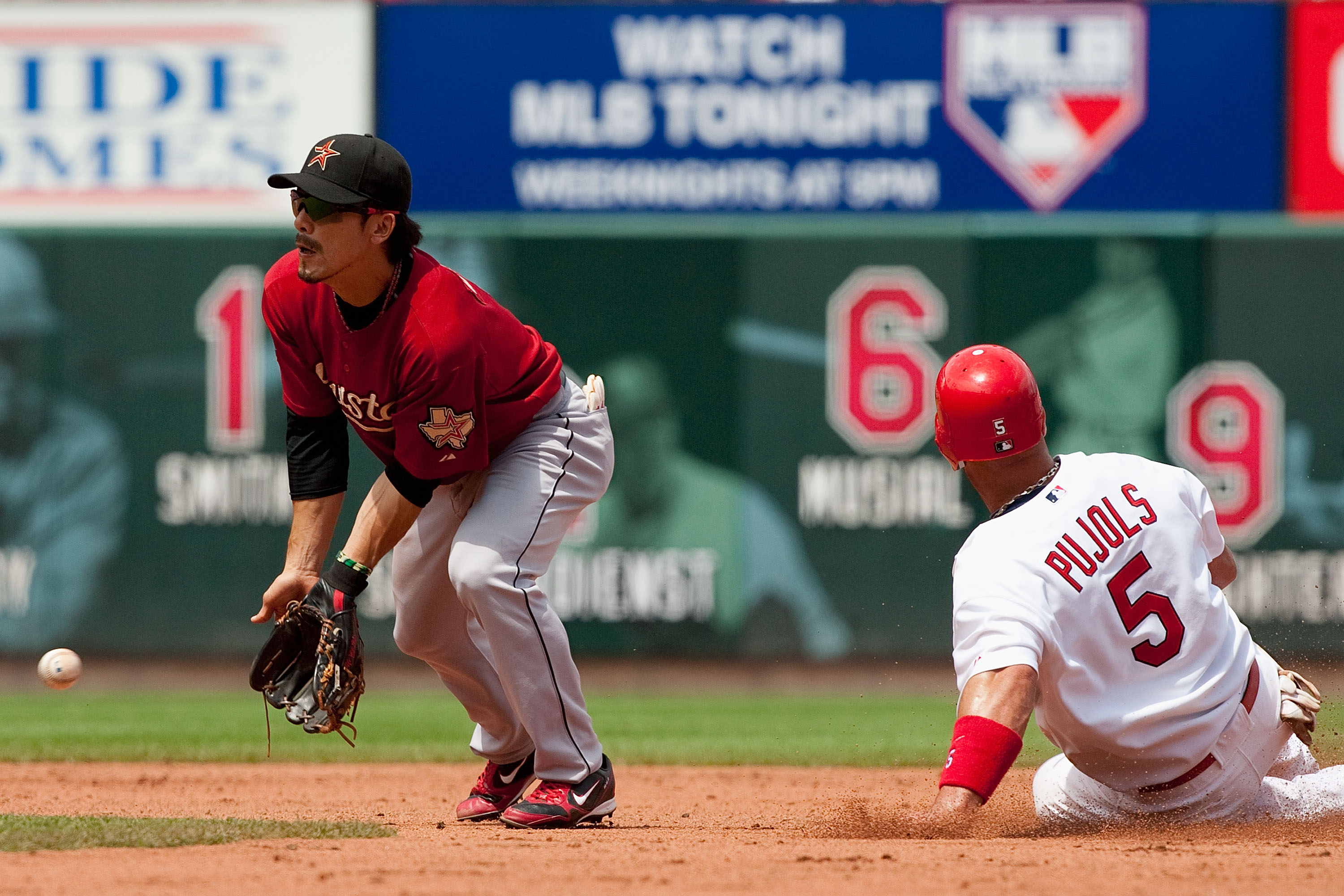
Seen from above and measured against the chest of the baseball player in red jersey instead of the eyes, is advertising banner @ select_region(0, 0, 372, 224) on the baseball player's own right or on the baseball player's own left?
on the baseball player's own right

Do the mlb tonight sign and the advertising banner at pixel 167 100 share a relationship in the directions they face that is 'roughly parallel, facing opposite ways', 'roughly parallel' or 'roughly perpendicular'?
roughly parallel

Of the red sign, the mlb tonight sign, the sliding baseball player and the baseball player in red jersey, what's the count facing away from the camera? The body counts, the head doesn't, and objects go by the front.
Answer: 1

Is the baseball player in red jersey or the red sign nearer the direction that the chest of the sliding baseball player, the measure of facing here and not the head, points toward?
the red sign

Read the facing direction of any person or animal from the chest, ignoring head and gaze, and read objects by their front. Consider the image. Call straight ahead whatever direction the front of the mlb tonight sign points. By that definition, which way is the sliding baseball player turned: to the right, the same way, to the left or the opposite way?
the opposite way

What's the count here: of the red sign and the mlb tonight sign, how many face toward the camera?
2

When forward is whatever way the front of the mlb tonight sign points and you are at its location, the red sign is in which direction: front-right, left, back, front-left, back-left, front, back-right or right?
left

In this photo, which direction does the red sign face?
toward the camera

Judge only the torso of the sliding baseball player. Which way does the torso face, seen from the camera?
away from the camera

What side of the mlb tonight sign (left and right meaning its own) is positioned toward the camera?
front

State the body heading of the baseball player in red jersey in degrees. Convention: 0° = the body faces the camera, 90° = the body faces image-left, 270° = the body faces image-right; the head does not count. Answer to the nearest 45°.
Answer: approximately 45°

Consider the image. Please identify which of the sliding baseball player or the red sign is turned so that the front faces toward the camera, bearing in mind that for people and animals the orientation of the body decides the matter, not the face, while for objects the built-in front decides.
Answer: the red sign

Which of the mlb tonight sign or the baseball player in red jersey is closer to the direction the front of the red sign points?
the baseball player in red jersey

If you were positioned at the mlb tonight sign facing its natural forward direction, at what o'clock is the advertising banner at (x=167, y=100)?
The advertising banner is roughly at 3 o'clock from the mlb tonight sign.
